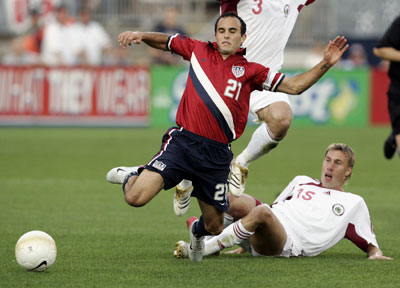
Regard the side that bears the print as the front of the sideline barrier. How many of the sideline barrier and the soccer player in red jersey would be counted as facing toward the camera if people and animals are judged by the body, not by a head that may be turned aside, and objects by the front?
2

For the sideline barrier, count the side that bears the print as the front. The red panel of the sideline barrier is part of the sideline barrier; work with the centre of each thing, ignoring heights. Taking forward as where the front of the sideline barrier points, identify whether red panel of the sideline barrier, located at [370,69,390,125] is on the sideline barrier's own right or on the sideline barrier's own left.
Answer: on the sideline barrier's own left

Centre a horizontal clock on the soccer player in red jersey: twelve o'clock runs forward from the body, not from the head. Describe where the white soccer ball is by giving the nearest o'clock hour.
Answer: The white soccer ball is roughly at 2 o'clock from the soccer player in red jersey.

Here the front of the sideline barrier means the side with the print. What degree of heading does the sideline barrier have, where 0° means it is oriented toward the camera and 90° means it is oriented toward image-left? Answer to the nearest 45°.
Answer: approximately 0°

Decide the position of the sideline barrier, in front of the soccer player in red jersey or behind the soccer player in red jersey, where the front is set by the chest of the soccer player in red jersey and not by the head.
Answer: behind

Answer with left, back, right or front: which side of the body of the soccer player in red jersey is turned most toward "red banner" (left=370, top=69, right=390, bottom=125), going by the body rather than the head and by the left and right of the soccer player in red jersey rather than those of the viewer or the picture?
back

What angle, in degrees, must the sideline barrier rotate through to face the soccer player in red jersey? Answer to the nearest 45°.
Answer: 0° — it already faces them
